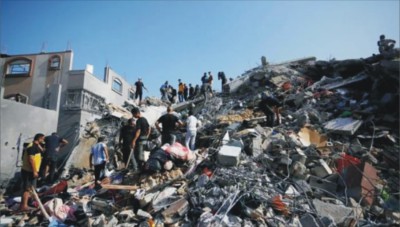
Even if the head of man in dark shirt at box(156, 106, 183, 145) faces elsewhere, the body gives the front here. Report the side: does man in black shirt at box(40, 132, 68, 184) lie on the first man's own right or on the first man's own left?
on the first man's own left

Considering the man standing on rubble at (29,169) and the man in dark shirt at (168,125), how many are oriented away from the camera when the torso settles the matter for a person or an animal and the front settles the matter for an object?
1

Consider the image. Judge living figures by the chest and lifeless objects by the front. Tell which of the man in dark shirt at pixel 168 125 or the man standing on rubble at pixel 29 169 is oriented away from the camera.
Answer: the man in dark shirt

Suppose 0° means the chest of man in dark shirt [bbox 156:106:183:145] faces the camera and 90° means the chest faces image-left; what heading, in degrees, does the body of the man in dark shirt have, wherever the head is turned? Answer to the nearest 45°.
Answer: approximately 180°

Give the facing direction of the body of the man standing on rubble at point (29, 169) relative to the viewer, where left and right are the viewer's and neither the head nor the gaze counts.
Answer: facing to the right of the viewer

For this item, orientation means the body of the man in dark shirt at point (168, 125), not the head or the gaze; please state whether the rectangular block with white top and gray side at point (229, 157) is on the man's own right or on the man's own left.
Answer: on the man's own right
